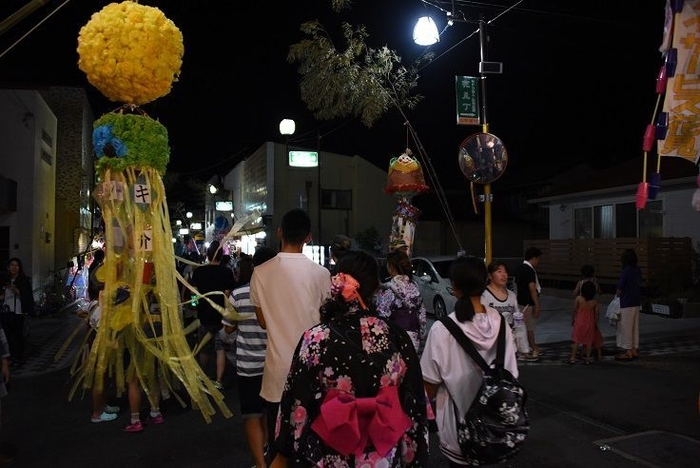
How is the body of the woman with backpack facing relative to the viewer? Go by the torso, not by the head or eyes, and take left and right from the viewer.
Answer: facing away from the viewer and to the left of the viewer

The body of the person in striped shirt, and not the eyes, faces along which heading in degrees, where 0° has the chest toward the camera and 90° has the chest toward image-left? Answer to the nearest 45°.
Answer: approximately 180°

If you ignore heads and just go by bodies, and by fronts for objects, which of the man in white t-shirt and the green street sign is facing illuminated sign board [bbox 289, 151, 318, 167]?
the man in white t-shirt

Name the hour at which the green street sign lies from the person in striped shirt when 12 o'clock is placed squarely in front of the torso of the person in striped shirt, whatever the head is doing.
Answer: The green street sign is roughly at 1 o'clock from the person in striped shirt.

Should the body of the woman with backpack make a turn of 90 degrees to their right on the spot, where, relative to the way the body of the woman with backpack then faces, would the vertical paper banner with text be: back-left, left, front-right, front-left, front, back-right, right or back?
front

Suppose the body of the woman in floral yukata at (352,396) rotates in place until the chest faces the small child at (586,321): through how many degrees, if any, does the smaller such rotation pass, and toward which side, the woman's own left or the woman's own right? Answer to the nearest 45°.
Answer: approximately 45° to the woman's own right

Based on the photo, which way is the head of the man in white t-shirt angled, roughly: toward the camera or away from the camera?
away from the camera

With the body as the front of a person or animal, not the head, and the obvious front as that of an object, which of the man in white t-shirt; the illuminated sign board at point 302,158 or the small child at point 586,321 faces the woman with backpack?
the illuminated sign board

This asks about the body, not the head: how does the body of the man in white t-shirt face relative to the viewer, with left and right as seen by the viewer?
facing away from the viewer

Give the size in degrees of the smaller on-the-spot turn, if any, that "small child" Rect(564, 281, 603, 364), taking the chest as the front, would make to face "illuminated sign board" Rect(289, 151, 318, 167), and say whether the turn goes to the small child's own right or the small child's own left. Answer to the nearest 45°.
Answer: approximately 45° to the small child's own left

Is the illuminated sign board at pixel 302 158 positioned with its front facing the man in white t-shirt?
yes

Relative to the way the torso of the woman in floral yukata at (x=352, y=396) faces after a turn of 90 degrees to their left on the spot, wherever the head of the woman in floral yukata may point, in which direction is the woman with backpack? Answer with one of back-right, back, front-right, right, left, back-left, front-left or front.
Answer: back-right

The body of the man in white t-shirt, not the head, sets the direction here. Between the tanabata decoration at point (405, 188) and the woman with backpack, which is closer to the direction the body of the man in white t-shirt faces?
the tanabata decoration

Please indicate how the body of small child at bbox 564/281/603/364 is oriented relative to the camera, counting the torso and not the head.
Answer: away from the camera

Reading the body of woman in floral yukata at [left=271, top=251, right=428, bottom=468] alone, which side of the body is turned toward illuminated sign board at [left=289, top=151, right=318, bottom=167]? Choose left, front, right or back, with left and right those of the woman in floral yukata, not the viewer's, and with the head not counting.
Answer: front

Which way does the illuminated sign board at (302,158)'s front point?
toward the camera

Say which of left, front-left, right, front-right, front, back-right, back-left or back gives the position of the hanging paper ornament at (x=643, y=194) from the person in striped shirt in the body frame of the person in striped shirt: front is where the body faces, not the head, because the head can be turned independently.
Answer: right
